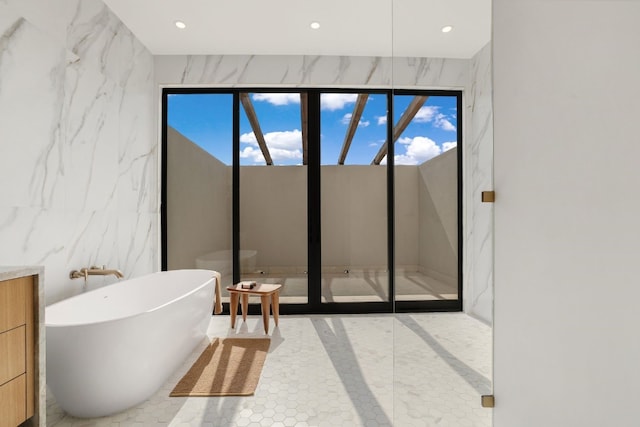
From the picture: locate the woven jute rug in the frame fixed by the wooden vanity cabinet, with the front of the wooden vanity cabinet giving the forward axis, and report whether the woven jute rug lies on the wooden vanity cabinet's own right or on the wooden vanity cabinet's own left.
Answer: on the wooden vanity cabinet's own left

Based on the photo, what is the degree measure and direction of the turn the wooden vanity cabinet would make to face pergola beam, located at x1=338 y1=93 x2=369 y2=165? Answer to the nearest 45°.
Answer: approximately 45° to its left

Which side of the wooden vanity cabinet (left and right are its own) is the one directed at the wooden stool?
left

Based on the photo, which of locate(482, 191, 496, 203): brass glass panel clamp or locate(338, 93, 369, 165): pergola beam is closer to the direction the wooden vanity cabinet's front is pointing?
the brass glass panel clamp

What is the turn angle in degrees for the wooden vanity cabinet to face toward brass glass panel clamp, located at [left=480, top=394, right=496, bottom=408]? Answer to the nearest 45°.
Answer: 0° — it already faces it

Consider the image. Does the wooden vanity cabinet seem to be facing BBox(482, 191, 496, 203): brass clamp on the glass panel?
yes

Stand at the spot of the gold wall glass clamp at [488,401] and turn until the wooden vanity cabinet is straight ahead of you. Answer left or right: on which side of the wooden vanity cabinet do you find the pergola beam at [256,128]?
right

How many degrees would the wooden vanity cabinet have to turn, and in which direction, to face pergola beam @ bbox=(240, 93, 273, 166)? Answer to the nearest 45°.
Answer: approximately 90° to its left
